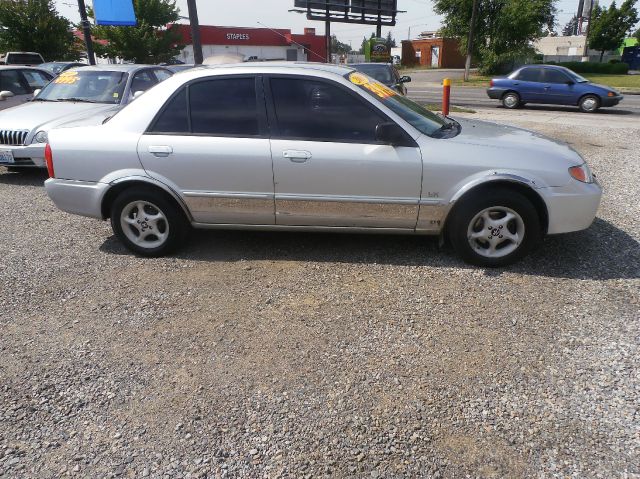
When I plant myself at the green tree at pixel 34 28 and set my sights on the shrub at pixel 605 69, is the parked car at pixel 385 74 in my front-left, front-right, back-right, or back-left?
front-right

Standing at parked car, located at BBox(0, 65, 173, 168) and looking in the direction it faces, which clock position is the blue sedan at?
The blue sedan is roughly at 7 o'clock from the parked car.

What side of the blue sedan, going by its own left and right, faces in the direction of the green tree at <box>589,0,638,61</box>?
left

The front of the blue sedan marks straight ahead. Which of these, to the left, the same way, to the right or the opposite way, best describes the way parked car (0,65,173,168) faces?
to the right

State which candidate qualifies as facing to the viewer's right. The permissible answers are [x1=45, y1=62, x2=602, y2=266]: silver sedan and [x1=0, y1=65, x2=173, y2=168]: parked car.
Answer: the silver sedan

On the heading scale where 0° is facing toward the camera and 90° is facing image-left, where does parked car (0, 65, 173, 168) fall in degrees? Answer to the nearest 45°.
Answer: approximately 45°

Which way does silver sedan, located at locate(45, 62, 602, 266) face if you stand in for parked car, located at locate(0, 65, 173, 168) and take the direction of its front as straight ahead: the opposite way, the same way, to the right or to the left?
to the left

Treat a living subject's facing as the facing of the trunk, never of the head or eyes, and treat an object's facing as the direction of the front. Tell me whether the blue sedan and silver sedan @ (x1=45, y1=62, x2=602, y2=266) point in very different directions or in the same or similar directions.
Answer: same or similar directions

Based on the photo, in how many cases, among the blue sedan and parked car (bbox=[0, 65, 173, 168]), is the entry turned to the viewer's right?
1

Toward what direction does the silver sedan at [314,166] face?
to the viewer's right

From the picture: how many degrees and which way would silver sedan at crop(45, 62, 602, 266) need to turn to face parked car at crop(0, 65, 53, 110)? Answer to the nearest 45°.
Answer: approximately 135° to its left

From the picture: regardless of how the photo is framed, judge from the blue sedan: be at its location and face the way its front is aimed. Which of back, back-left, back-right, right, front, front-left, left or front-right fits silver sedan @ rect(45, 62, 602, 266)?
right

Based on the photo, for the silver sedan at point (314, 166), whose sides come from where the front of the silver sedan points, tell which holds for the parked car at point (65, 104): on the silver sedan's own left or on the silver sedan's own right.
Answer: on the silver sedan's own left

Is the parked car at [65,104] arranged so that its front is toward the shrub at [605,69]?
no

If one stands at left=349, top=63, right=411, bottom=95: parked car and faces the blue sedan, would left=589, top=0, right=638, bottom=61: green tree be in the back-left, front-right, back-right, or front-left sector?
front-left

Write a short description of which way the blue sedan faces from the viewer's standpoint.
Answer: facing to the right of the viewer

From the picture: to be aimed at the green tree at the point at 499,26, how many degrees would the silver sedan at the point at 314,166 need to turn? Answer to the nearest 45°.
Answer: approximately 90° to its left

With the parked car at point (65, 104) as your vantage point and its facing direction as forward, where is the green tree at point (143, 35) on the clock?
The green tree is roughly at 5 o'clock from the parked car.

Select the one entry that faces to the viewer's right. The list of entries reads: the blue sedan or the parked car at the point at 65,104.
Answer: the blue sedan

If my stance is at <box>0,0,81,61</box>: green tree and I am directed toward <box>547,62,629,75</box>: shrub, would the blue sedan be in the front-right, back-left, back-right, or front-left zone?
front-right

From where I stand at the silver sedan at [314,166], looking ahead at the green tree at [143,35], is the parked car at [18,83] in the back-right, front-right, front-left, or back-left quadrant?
front-left

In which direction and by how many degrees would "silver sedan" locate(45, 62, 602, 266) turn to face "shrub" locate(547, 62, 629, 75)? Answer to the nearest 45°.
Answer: approximately 45° to its left

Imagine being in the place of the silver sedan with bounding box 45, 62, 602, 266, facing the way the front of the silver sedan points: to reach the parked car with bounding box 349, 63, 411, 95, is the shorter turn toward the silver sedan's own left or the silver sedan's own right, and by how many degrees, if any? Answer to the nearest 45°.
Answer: approximately 90° to the silver sedan's own left
